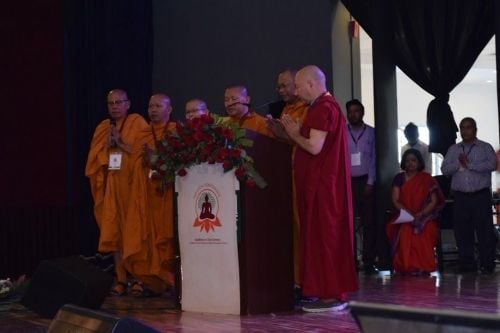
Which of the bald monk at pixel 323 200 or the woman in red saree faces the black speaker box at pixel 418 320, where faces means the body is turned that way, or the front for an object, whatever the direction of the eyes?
the woman in red saree

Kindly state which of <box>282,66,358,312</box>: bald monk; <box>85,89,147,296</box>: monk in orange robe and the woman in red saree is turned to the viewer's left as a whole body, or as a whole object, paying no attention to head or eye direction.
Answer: the bald monk

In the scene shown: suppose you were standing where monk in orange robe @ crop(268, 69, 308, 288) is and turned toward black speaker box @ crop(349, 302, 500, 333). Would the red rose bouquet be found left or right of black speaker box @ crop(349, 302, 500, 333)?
right

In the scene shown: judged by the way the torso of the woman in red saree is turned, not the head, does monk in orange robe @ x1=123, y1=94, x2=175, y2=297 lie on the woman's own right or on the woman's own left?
on the woman's own right

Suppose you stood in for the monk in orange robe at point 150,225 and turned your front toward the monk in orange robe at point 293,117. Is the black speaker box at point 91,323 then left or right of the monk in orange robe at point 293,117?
right

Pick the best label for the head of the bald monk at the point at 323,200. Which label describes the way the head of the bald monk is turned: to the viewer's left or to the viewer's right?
to the viewer's left

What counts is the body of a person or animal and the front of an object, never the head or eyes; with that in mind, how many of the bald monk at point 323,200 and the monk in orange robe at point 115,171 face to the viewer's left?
1

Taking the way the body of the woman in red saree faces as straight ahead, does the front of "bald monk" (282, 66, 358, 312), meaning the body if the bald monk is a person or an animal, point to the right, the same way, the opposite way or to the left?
to the right

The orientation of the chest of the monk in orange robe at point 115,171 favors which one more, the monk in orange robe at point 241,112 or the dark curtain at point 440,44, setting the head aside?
the monk in orange robe

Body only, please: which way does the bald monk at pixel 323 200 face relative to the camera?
to the viewer's left

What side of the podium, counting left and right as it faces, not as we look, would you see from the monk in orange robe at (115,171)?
right
